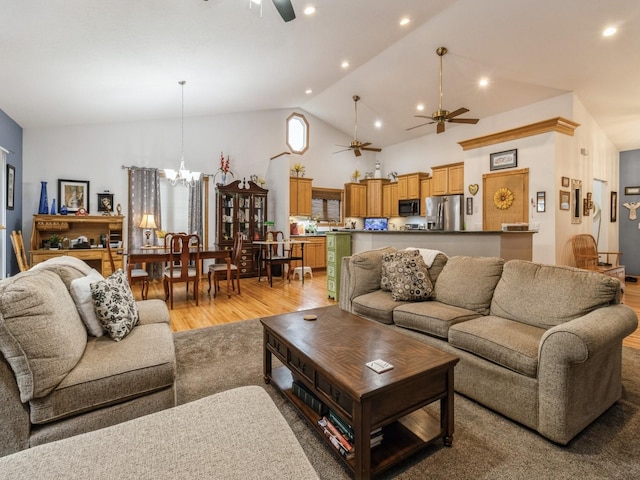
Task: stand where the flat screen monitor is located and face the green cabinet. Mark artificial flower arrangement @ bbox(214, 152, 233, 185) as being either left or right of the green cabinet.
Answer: right

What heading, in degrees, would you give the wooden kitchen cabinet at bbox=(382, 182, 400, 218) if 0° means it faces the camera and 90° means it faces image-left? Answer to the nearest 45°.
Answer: approximately 45°

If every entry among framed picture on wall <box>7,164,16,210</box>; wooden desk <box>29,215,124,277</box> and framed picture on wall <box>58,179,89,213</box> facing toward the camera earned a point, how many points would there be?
2

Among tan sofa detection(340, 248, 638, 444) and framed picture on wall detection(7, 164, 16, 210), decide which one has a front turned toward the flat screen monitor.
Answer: the framed picture on wall

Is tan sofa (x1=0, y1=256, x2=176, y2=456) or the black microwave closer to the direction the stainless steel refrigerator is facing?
the tan sofa

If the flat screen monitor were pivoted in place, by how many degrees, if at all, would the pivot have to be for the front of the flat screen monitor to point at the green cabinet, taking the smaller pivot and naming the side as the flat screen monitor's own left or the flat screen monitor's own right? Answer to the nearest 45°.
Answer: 0° — it already faces it

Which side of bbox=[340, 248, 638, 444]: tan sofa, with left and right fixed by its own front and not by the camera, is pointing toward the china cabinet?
right
